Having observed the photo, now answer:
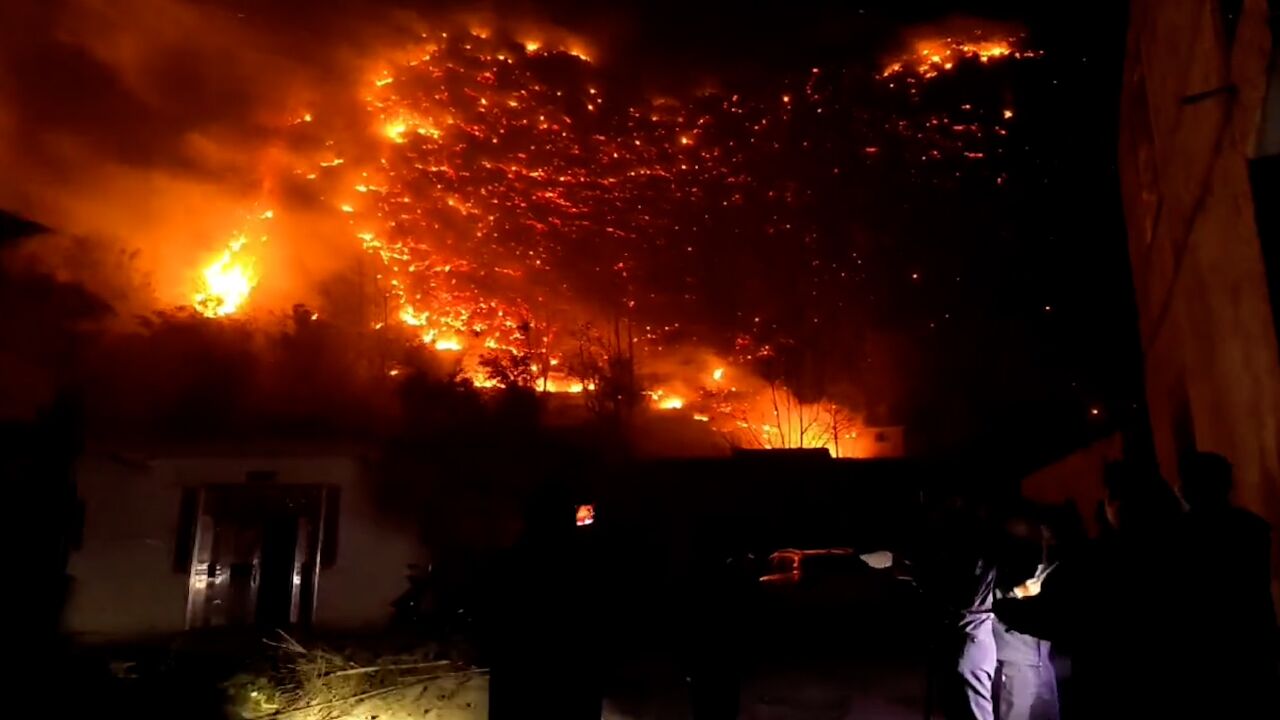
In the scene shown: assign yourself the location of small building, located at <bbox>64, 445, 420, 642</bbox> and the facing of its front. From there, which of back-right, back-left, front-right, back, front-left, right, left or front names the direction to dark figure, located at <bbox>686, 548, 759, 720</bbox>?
front

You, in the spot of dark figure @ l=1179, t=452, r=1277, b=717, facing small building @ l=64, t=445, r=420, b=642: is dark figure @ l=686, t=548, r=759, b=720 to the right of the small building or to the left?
left

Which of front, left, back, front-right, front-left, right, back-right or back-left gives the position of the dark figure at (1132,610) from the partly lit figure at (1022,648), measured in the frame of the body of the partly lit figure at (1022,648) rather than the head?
right

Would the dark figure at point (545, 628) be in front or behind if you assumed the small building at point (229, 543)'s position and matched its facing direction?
in front

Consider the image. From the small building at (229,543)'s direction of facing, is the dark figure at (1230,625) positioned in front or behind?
in front

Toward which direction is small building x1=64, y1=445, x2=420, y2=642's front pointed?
toward the camera

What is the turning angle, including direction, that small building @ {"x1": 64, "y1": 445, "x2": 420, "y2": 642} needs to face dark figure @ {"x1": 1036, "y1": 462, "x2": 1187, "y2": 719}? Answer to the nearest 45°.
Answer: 0° — it already faces them

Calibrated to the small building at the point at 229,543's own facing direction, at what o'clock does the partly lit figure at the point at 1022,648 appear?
The partly lit figure is roughly at 11 o'clock from the small building.
